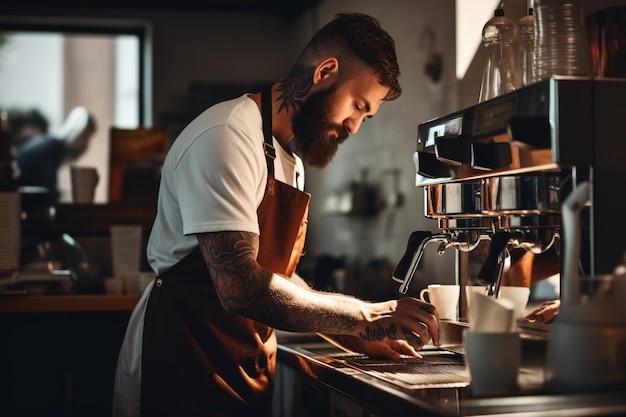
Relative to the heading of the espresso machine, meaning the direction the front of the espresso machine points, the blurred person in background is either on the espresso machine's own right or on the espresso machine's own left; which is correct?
on the espresso machine's own right

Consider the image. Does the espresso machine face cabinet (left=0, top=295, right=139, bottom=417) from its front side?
no

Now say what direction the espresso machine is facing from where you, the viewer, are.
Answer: facing the viewer and to the left of the viewer
